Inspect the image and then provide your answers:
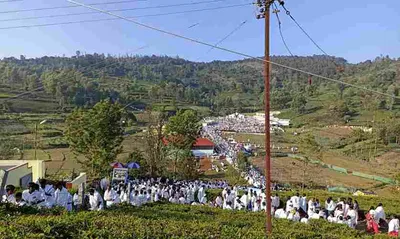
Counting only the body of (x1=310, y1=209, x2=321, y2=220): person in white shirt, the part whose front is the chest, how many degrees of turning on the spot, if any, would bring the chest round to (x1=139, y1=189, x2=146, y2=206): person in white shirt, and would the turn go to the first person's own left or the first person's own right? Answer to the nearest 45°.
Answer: approximately 90° to the first person's own left

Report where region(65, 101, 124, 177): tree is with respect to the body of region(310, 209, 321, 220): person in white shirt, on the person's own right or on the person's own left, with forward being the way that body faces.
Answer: on the person's own left

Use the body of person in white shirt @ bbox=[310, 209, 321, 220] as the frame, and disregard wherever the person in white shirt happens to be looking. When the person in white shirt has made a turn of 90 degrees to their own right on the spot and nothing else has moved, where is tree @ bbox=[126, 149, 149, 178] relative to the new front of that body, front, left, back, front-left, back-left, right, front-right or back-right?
back-left

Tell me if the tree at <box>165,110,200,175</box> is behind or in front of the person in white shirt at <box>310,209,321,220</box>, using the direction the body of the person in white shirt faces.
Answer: in front

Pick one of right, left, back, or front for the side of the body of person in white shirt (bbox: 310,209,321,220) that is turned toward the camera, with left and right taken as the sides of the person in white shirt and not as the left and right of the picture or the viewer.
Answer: back

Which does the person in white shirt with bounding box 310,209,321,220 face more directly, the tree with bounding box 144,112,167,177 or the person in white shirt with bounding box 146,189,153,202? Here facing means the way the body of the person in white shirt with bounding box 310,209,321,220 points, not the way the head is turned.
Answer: the tree

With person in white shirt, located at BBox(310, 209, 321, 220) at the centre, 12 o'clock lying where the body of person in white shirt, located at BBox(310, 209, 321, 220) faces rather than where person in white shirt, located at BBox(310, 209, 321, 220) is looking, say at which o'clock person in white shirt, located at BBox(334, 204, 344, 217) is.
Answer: person in white shirt, located at BBox(334, 204, 344, 217) is roughly at 2 o'clock from person in white shirt, located at BBox(310, 209, 321, 220).

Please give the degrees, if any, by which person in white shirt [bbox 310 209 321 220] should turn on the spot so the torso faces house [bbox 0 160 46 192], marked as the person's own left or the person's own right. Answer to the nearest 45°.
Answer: approximately 90° to the person's own left

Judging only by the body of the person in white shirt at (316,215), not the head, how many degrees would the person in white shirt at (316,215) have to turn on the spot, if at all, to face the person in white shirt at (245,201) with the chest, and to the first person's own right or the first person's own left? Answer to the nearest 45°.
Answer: approximately 45° to the first person's own left

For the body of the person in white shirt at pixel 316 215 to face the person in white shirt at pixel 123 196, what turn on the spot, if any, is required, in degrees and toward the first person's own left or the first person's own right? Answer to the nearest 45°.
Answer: approximately 90° to the first person's own left

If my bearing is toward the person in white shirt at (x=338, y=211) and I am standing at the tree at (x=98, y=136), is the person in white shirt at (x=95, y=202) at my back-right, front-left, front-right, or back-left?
front-right

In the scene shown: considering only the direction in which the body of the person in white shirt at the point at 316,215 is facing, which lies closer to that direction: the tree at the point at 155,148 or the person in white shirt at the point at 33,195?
the tree

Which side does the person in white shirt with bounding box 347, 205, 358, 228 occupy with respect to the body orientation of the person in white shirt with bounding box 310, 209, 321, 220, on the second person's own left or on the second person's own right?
on the second person's own right
